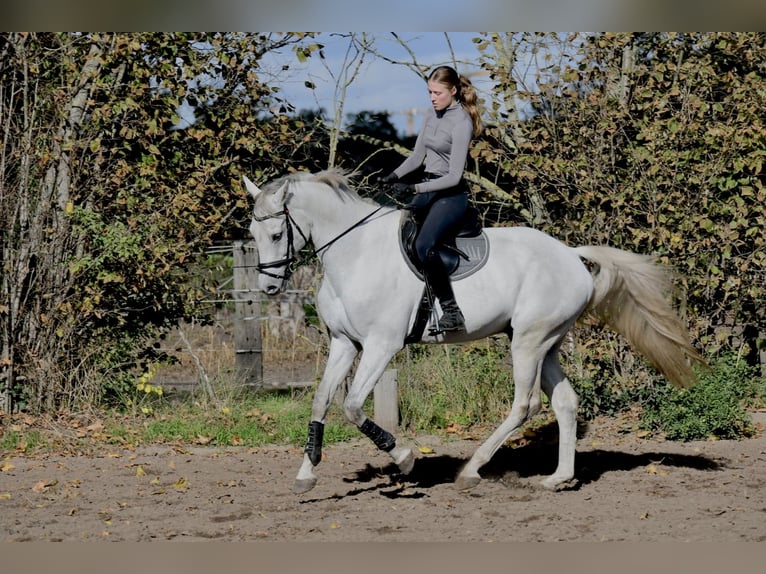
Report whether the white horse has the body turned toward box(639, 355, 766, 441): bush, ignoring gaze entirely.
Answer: no

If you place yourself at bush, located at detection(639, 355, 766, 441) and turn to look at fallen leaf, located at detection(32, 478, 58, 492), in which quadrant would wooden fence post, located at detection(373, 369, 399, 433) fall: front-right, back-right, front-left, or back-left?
front-right

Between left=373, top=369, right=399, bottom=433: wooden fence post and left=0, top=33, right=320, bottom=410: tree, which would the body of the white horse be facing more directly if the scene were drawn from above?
the tree

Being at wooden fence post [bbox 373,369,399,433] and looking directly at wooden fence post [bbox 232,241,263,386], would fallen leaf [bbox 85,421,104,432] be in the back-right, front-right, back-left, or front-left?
front-left

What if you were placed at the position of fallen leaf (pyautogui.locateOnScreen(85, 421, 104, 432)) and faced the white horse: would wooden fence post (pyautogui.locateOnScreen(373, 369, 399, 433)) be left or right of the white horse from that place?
left

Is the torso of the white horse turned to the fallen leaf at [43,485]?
yes

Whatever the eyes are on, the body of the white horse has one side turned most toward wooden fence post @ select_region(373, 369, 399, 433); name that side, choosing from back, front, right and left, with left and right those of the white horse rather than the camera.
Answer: right

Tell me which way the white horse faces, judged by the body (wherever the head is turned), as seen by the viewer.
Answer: to the viewer's left

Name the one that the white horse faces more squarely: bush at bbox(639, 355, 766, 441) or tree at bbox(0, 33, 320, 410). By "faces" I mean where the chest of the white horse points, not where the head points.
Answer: the tree

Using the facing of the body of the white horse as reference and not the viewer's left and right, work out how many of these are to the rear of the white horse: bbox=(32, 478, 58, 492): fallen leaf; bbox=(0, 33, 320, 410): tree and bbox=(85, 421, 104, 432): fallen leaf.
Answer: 0

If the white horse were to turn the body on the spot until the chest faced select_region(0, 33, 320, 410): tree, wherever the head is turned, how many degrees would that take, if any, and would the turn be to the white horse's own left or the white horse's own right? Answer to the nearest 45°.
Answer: approximately 45° to the white horse's own right

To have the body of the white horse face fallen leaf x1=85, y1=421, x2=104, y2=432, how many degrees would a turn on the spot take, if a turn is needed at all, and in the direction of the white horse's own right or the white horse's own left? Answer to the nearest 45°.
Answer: approximately 45° to the white horse's own right
